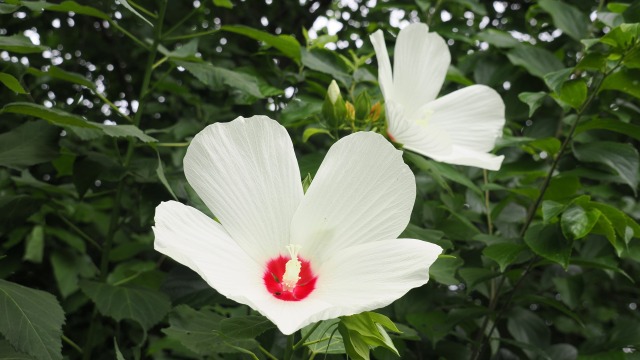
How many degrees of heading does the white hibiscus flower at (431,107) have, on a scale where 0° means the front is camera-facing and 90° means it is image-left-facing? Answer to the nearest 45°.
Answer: approximately 315°

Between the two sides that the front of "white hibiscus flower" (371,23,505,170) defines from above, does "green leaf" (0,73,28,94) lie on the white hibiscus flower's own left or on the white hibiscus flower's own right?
on the white hibiscus flower's own right

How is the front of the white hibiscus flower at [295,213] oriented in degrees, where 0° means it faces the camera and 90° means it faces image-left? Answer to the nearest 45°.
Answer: approximately 0°

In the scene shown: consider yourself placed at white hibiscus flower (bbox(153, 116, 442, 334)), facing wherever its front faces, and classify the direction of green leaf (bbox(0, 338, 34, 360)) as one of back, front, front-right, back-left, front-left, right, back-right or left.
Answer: right

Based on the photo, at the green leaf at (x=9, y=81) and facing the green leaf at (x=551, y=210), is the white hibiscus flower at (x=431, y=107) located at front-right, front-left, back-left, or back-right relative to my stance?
front-right

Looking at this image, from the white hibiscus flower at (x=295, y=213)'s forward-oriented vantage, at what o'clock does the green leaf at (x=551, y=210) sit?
The green leaf is roughly at 8 o'clock from the white hibiscus flower.

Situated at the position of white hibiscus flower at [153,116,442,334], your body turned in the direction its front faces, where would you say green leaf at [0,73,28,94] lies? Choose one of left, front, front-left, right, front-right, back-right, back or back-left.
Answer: back-right

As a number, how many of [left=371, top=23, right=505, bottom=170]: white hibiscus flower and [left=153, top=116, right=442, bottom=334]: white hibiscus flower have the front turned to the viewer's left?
0
